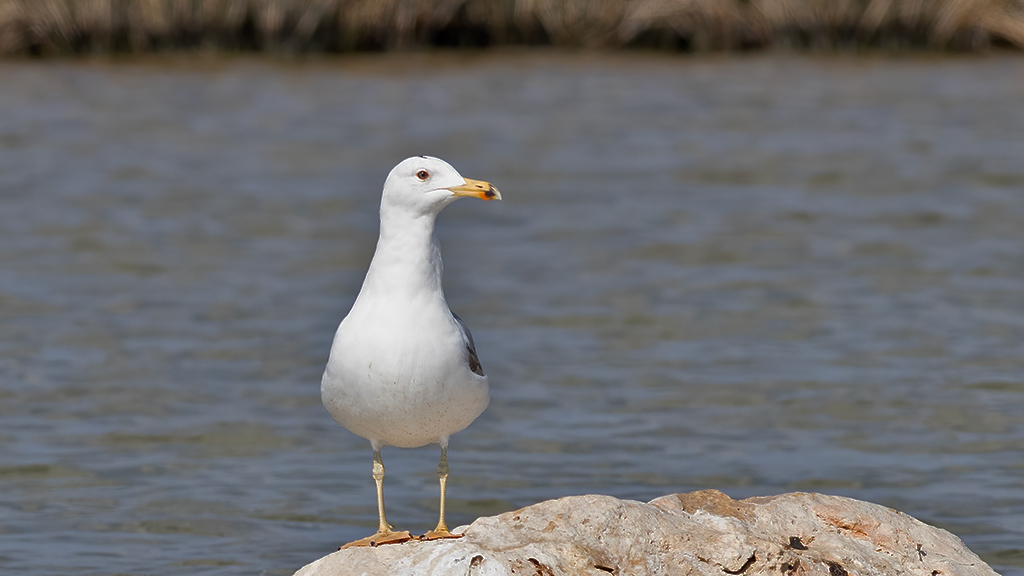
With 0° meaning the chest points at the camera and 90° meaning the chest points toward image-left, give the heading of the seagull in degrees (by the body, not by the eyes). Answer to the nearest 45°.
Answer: approximately 0°
